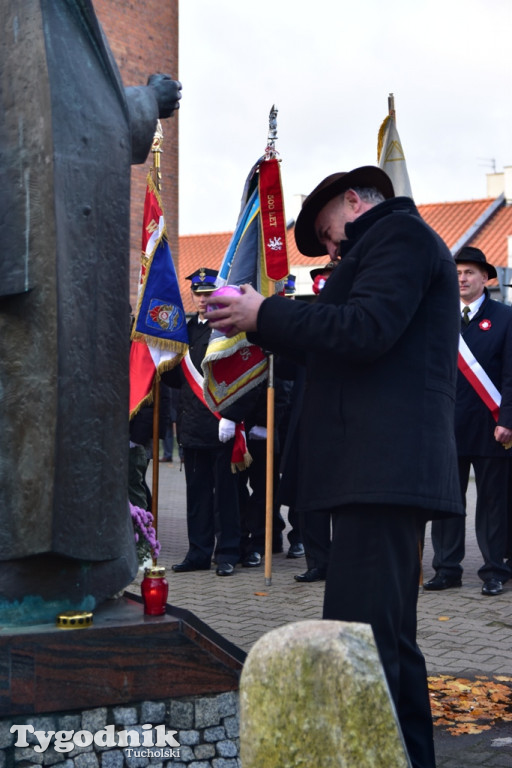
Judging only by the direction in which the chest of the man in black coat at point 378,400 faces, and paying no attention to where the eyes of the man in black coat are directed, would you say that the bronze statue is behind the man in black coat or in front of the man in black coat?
in front

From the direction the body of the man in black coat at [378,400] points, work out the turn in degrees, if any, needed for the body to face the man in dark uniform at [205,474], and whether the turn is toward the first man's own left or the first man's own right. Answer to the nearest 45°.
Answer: approximately 90° to the first man's own right

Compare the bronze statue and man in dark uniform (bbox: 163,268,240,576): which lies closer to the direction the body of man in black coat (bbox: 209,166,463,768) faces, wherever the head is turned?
the bronze statue

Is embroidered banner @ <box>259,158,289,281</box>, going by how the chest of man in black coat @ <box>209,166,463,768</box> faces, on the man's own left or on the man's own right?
on the man's own right

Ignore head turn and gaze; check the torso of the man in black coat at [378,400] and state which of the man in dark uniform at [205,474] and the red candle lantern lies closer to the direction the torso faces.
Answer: the red candle lantern

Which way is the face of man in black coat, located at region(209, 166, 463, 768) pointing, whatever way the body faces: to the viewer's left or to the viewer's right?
to the viewer's left

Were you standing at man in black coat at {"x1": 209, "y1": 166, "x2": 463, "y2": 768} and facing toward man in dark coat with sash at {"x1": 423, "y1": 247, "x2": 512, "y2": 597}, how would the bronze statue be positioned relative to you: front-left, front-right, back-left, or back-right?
back-left

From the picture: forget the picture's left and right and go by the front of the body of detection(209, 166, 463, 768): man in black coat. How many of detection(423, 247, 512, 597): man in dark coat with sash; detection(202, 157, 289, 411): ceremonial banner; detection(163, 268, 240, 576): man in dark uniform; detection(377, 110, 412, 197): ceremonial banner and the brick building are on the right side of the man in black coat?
5

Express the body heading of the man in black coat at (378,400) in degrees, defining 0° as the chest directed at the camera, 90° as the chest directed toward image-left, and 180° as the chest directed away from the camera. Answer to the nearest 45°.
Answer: approximately 90°
